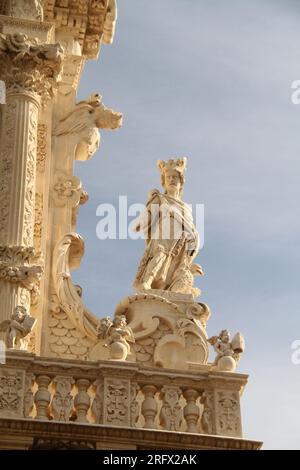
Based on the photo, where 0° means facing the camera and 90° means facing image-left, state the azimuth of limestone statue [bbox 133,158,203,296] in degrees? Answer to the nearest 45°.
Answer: approximately 0°
